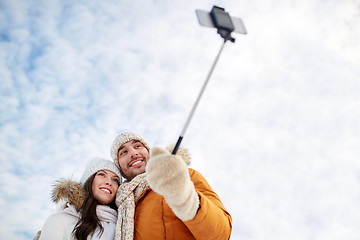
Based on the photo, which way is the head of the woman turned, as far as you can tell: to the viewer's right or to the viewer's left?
to the viewer's right

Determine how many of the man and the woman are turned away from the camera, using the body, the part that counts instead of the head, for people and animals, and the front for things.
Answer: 0

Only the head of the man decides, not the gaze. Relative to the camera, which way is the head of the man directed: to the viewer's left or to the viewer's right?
to the viewer's right

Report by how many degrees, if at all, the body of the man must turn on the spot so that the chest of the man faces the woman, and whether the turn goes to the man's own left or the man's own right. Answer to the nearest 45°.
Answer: approximately 135° to the man's own right

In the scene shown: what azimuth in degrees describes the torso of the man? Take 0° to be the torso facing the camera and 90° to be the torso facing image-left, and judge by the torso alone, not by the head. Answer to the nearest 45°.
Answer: approximately 0°
